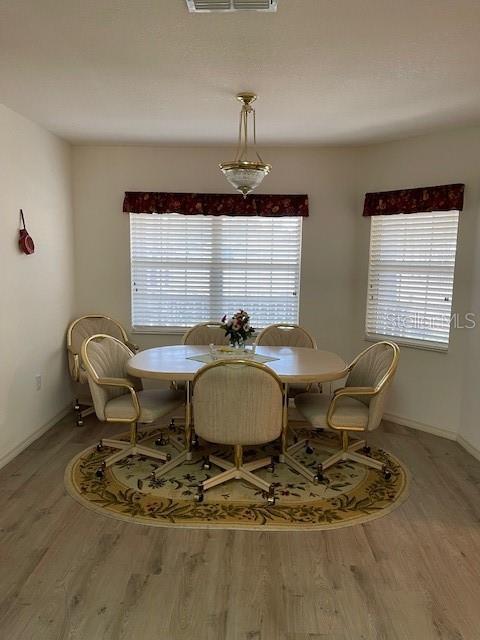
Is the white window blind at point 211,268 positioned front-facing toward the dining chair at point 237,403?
yes

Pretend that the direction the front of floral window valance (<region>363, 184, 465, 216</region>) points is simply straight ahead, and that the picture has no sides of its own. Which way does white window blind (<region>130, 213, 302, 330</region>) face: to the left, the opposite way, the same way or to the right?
to the left

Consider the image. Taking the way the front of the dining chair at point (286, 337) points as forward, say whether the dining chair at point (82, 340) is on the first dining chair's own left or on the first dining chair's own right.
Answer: on the first dining chair's own right

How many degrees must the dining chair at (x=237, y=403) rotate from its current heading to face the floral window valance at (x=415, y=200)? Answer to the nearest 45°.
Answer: approximately 45° to its right

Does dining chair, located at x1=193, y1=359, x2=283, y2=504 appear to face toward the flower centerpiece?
yes

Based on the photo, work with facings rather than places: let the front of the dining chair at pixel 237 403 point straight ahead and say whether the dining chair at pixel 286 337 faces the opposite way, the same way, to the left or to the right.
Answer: the opposite way

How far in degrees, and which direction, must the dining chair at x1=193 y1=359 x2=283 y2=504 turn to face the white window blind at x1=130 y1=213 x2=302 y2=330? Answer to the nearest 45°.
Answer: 0° — it already faces it

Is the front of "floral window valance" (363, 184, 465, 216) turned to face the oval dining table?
yes

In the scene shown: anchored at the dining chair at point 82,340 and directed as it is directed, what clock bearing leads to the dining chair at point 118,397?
the dining chair at point 118,397 is roughly at 1 o'clock from the dining chair at point 82,340.

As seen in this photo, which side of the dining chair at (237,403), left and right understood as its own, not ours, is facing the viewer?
back
